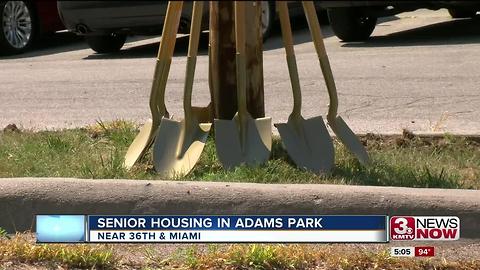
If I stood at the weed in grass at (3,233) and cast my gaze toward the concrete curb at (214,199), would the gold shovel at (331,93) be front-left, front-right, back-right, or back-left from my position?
front-left

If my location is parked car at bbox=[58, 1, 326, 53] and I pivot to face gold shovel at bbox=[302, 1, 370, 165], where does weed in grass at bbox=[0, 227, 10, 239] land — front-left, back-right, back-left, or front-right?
front-right

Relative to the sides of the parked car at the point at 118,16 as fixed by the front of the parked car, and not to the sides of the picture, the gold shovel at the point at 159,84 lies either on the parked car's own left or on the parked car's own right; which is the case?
on the parked car's own right
